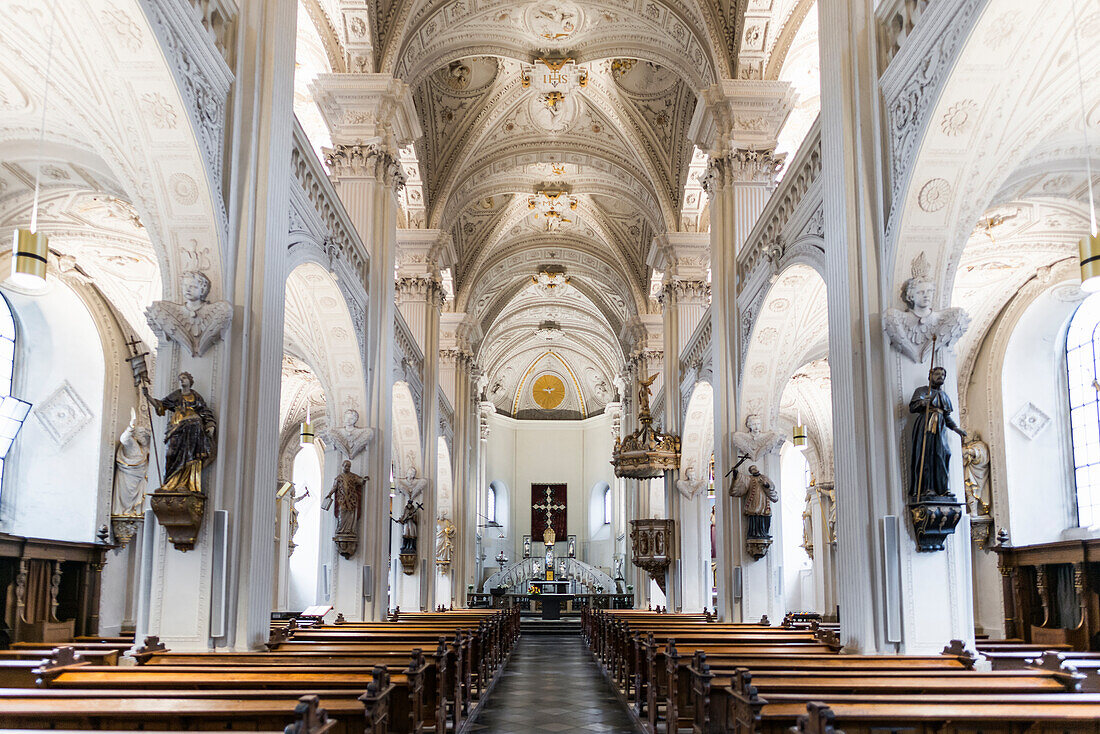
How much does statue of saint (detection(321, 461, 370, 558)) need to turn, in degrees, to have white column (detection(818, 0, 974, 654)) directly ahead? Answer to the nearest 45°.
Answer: approximately 45° to its left

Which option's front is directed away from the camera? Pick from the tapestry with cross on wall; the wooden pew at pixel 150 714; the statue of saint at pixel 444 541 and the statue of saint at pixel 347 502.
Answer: the wooden pew

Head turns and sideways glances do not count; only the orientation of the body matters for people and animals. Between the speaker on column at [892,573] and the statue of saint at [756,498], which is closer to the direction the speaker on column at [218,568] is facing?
the speaker on column

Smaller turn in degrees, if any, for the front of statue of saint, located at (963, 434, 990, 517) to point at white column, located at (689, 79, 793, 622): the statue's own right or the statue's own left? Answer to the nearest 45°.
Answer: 0° — it already faces it

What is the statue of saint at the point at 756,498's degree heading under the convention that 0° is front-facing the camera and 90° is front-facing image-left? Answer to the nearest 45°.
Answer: approximately 0°

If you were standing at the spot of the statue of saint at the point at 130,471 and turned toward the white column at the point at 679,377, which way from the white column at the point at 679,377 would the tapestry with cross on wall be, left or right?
left

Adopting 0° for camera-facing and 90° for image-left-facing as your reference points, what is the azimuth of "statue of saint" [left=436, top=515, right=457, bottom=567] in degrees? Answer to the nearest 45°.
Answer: approximately 315°

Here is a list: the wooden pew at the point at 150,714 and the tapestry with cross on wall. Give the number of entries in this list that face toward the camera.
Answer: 1

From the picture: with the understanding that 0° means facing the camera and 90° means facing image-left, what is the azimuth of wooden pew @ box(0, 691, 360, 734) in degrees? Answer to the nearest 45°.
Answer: approximately 180°
